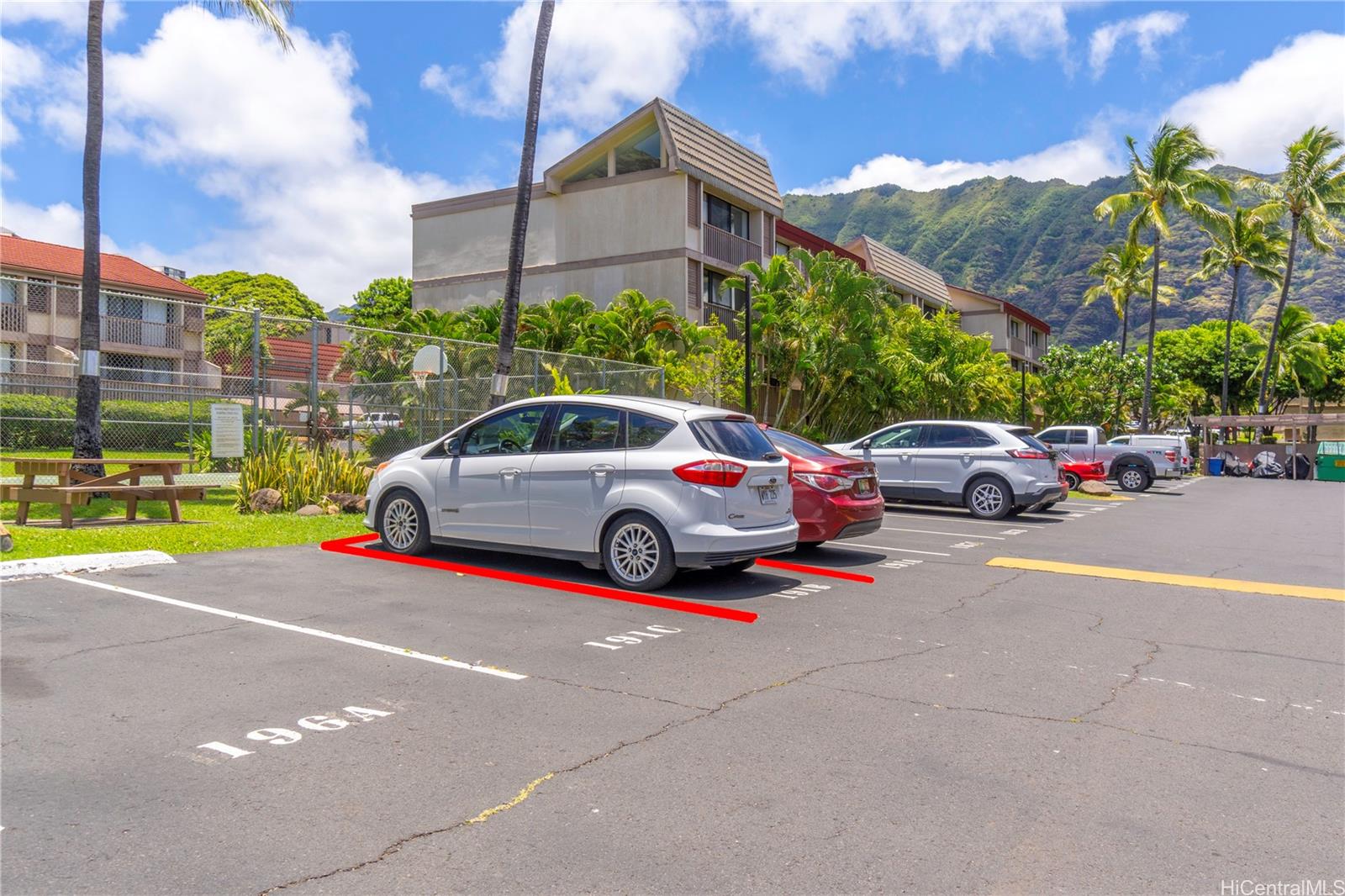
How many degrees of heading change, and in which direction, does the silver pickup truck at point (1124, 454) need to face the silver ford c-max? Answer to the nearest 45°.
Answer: approximately 90° to its left

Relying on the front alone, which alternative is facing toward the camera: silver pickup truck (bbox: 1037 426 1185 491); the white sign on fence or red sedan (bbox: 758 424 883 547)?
the white sign on fence

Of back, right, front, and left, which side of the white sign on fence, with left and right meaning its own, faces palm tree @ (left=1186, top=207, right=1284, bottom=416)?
left

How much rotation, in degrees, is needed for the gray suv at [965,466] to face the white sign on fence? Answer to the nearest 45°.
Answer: approximately 45° to its left

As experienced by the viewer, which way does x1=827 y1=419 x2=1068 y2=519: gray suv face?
facing to the left of the viewer

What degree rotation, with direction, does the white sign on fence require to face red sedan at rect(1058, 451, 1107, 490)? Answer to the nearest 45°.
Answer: approximately 90° to its left

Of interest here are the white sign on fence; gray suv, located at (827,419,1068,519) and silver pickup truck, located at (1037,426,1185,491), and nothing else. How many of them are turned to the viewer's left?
2

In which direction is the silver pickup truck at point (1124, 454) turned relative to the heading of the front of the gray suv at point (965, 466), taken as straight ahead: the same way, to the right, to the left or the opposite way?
the same way

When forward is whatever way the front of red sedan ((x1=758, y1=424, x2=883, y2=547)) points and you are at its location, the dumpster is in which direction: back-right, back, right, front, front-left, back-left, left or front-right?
right

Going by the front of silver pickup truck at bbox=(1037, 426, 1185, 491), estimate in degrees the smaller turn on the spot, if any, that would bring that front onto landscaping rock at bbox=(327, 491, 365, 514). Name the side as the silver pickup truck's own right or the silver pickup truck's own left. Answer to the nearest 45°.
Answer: approximately 45° to the silver pickup truck's own left

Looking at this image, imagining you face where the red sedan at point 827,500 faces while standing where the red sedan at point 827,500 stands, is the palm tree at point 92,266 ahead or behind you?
ahead

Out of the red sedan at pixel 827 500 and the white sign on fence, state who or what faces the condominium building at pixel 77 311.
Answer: the red sedan

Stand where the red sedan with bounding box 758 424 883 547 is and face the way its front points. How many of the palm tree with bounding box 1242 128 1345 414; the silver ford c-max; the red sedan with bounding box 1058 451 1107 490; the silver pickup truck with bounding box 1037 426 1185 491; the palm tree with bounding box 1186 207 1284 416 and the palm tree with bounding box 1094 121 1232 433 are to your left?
1

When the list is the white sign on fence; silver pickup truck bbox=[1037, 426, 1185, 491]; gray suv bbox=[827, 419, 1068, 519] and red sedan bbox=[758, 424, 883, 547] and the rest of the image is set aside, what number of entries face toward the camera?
1

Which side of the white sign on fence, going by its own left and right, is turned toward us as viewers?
front
